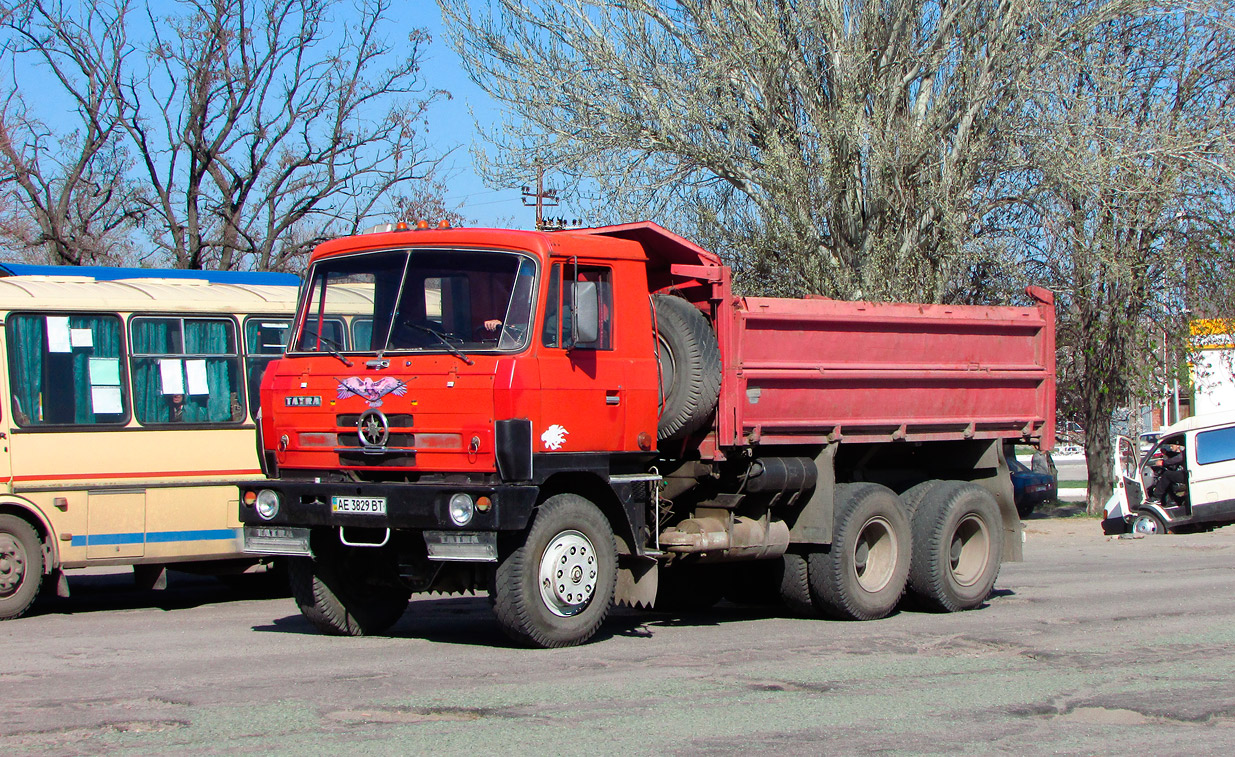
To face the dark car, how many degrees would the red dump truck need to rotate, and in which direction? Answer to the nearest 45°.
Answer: approximately 180°

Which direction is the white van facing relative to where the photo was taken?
to the viewer's left

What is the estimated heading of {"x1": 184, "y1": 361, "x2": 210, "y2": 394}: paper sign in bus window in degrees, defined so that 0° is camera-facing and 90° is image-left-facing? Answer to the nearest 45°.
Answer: approximately 0°

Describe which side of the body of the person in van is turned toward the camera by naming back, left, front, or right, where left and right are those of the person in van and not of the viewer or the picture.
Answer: left

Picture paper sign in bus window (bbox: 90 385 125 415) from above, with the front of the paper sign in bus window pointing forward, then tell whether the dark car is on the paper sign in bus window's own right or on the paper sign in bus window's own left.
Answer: on the paper sign in bus window's own left

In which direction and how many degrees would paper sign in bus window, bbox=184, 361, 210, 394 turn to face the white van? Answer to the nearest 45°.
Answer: approximately 90° to its left

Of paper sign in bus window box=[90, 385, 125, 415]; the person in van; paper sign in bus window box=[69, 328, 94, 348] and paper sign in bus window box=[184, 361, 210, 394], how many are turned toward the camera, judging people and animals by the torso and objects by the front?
3

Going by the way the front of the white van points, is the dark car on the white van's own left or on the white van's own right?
on the white van's own right
